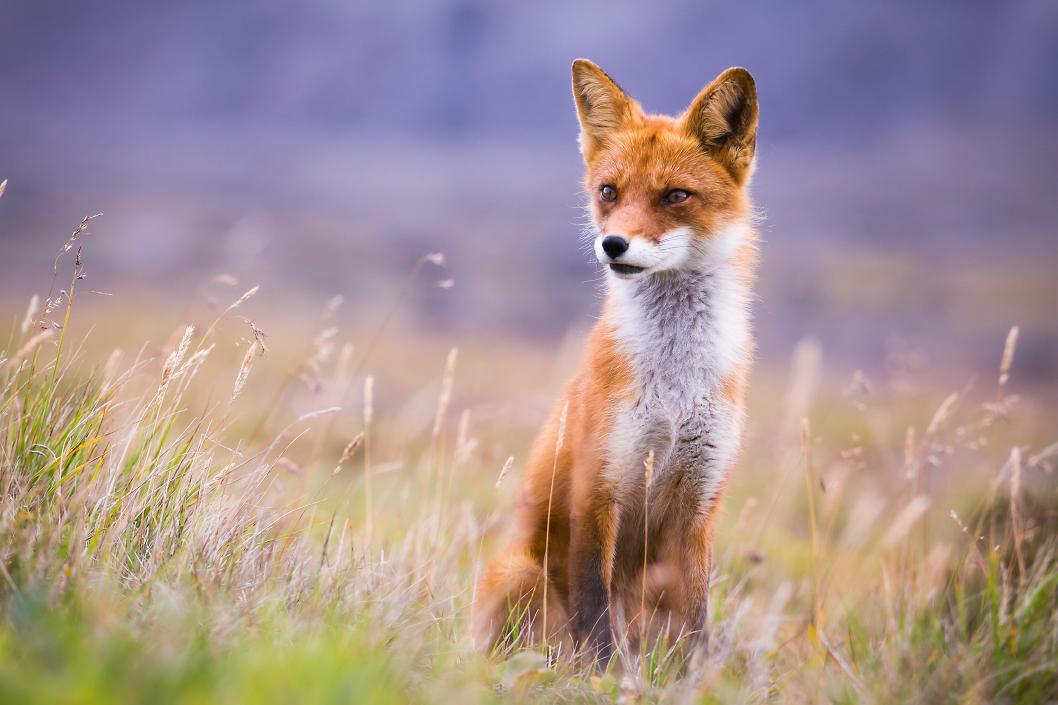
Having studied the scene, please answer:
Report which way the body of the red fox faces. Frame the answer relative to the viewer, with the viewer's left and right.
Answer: facing the viewer and to the right of the viewer
